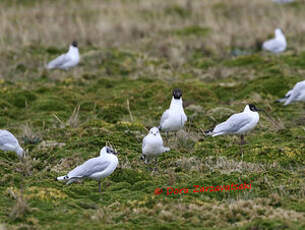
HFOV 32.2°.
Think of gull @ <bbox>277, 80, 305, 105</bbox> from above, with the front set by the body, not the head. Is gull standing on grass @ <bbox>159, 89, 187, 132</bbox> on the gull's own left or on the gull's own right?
on the gull's own right

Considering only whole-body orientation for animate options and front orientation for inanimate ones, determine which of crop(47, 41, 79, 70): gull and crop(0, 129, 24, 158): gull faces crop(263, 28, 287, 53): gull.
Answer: crop(47, 41, 79, 70): gull

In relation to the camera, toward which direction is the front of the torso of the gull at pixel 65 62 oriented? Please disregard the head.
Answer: to the viewer's right

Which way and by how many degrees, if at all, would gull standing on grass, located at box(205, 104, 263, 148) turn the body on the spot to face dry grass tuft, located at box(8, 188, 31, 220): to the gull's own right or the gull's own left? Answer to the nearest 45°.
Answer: approximately 135° to the gull's own right

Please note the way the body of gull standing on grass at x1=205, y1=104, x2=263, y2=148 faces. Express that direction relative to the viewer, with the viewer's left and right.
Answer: facing to the right of the viewer

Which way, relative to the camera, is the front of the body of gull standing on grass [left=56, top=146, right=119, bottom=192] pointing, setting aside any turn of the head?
to the viewer's right

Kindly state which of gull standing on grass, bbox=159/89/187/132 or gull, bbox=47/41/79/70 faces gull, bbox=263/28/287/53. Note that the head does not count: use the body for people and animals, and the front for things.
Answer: gull, bbox=47/41/79/70

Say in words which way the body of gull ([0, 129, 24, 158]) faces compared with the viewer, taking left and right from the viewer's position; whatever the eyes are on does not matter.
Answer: facing to the left of the viewer

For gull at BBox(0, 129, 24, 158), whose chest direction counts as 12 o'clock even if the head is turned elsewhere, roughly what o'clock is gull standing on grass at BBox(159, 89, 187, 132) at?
The gull standing on grass is roughly at 6 o'clock from the gull.

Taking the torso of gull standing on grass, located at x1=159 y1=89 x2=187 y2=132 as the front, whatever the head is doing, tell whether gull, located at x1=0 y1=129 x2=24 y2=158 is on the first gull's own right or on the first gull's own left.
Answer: on the first gull's own right

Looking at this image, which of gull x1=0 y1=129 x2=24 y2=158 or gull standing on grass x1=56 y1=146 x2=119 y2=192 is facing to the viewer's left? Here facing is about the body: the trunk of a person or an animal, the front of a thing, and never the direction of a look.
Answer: the gull
